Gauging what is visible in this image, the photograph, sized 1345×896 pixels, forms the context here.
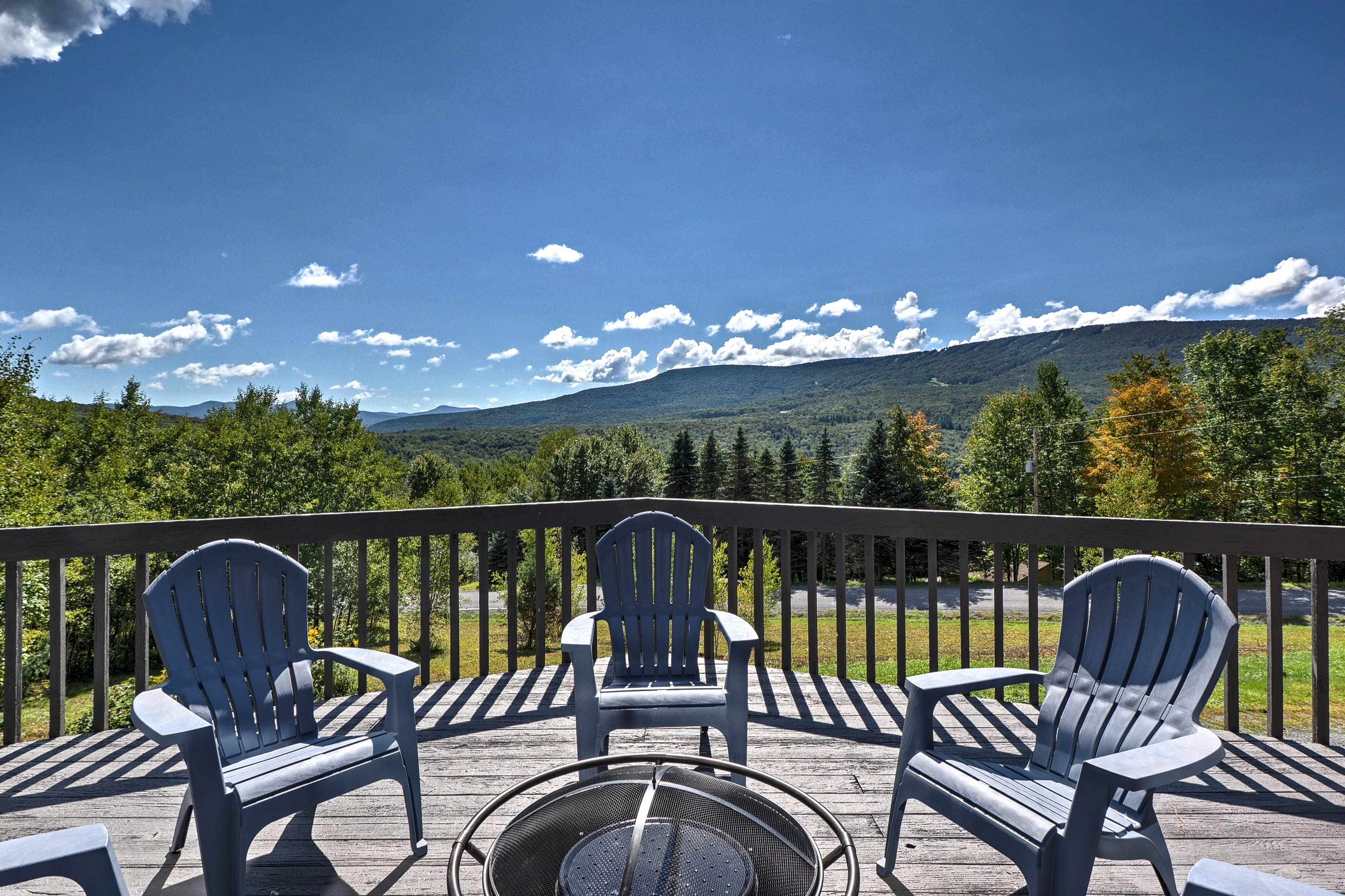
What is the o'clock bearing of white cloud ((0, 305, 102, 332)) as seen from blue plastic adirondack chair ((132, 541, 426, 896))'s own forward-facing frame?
The white cloud is roughly at 7 o'clock from the blue plastic adirondack chair.

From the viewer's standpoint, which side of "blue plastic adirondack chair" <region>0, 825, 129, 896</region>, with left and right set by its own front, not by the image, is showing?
right

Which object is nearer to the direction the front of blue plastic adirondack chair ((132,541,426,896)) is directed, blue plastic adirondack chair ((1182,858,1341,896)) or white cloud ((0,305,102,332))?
the blue plastic adirondack chair

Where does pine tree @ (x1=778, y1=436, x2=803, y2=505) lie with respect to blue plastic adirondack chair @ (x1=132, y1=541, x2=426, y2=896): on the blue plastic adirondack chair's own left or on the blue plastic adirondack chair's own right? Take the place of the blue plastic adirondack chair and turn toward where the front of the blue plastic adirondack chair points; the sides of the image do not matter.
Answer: on the blue plastic adirondack chair's own left

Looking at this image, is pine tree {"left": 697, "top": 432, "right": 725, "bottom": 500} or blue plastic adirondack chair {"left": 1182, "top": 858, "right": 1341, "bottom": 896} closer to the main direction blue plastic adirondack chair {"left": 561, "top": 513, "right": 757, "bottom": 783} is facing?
the blue plastic adirondack chair

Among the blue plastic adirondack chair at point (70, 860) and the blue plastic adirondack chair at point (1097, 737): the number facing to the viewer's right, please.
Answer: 1

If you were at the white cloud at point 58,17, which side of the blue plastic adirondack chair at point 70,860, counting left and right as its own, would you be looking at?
left

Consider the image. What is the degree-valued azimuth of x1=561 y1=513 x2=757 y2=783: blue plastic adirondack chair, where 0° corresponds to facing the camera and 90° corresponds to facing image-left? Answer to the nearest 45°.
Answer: approximately 0°

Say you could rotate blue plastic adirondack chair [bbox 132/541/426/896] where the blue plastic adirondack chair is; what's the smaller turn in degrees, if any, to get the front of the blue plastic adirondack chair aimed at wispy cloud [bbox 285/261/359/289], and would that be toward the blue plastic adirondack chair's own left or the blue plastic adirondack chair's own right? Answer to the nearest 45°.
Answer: approximately 135° to the blue plastic adirondack chair's own left
